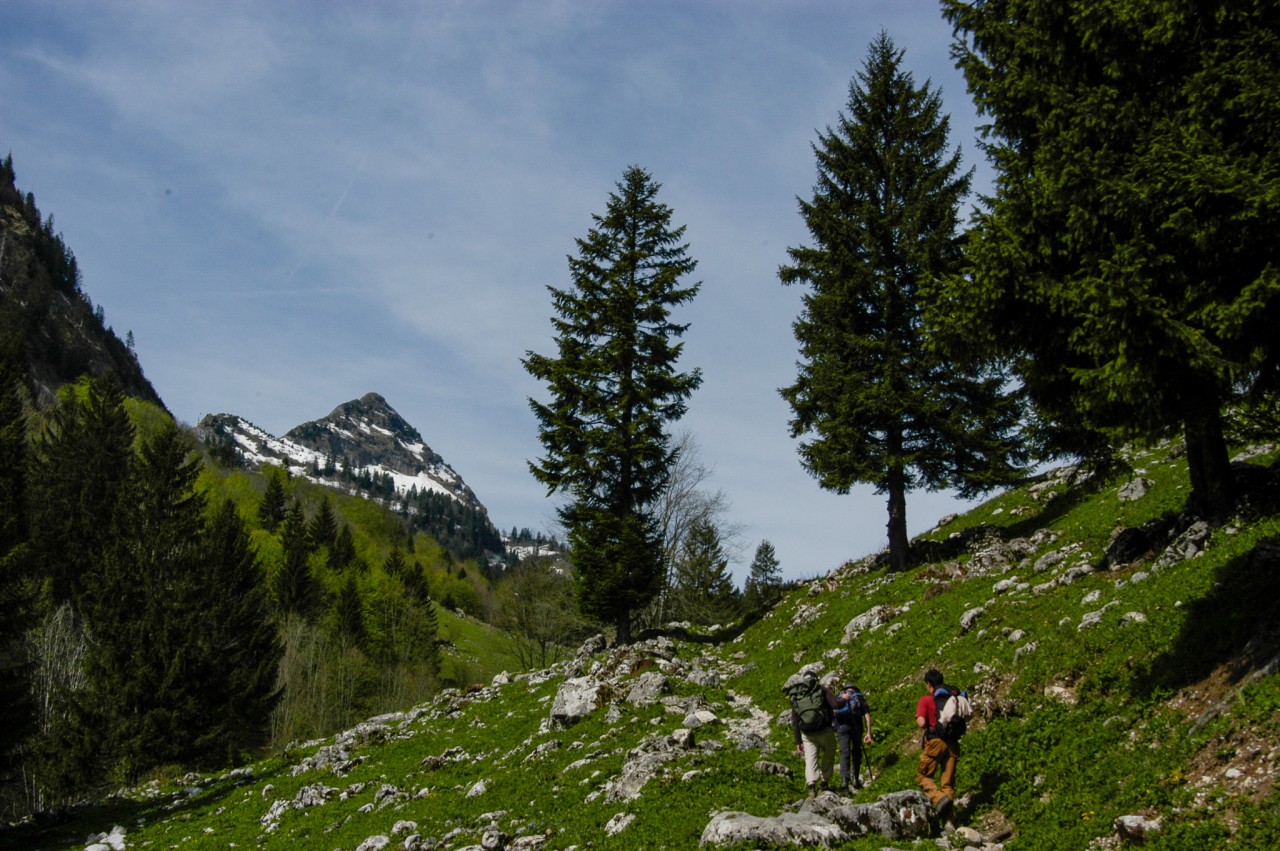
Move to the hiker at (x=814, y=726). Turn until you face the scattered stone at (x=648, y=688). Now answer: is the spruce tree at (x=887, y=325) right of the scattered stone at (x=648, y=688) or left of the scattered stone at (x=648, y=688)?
right

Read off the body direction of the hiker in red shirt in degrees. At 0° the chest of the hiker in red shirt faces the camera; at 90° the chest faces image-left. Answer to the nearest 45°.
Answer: approximately 135°

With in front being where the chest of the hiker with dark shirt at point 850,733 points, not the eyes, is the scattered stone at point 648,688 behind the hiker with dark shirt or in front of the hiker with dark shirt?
in front

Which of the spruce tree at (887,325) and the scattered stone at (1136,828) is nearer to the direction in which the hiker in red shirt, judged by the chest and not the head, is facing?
the spruce tree

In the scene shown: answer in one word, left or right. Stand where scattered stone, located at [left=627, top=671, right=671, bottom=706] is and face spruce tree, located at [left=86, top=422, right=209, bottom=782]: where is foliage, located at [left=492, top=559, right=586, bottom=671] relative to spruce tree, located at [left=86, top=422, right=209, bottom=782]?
right

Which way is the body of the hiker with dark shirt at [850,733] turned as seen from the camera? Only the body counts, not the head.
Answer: away from the camera

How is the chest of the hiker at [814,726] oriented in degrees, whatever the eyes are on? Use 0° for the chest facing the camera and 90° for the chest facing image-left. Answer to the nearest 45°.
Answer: approximately 180°
